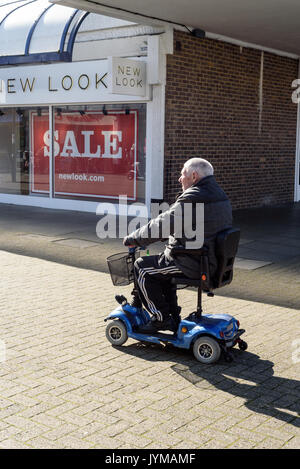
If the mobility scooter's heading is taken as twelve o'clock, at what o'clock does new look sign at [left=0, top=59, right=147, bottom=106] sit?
The new look sign is roughly at 1 o'clock from the mobility scooter.

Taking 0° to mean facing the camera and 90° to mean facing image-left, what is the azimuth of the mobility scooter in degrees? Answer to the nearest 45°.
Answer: approximately 135°

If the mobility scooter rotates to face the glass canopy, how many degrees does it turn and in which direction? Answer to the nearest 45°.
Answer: approximately 45° to its right

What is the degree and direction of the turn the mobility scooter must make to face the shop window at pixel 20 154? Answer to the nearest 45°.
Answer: approximately 45° to its right
